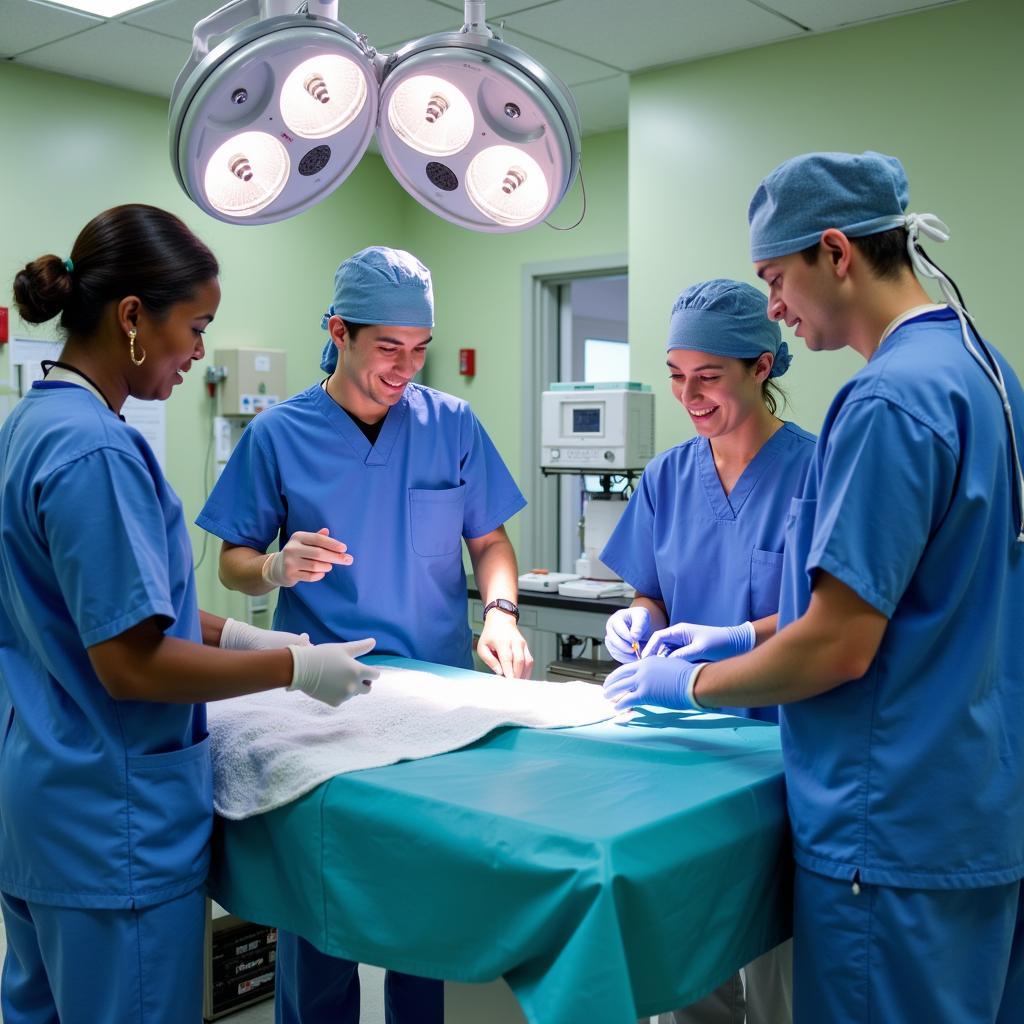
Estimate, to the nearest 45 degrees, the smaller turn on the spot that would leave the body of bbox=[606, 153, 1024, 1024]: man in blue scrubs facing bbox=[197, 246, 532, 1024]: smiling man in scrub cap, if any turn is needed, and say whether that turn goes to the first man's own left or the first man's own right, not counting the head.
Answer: approximately 45° to the first man's own right

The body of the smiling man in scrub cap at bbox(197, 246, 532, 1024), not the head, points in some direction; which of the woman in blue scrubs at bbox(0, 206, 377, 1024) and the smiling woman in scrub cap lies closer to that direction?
the woman in blue scrubs

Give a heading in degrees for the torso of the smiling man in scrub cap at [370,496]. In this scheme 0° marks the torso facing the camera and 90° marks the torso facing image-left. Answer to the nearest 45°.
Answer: approximately 0°

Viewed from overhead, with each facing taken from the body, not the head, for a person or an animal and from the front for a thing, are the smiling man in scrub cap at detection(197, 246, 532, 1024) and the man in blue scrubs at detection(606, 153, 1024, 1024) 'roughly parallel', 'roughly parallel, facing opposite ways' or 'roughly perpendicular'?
roughly perpendicular

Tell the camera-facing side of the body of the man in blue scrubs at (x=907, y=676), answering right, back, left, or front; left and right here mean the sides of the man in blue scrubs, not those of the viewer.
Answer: left

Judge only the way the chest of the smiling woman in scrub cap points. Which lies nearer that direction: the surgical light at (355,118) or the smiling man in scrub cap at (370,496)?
the surgical light

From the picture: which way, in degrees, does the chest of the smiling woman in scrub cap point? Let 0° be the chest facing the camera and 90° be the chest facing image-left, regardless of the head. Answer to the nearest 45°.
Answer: approximately 45°

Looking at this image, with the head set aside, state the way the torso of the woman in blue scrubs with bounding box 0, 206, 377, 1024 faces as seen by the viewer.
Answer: to the viewer's right
